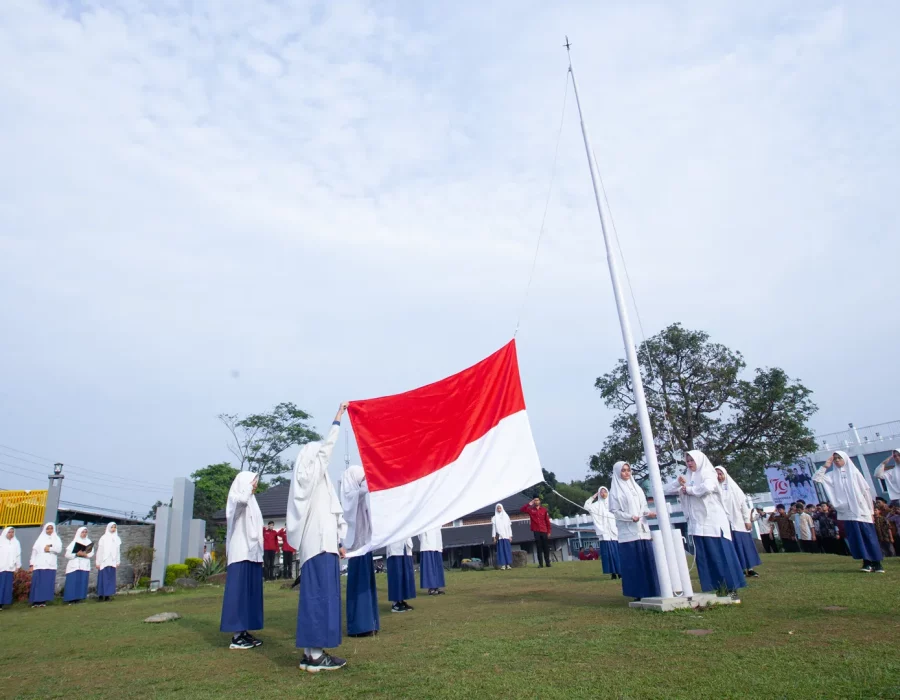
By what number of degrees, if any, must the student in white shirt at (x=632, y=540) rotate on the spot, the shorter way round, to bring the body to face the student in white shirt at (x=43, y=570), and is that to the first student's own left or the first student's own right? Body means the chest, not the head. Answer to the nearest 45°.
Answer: approximately 135° to the first student's own right

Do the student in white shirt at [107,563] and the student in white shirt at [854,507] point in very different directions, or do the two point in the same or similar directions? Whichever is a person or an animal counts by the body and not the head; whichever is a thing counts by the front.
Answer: very different directions

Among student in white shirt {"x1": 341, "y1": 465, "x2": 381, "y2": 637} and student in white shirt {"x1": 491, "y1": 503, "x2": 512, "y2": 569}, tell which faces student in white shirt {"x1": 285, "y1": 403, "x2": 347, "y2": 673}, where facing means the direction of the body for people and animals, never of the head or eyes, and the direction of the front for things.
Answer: student in white shirt {"x1": 491, "y1": 503, "x2": 512, "y2": 569}

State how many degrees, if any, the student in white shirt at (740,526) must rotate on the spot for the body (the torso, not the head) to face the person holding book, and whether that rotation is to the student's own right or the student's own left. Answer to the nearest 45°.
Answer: approximately 45° to the student's own right

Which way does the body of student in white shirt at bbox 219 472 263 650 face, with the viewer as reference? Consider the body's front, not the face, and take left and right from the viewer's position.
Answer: facing to the right of the viewer

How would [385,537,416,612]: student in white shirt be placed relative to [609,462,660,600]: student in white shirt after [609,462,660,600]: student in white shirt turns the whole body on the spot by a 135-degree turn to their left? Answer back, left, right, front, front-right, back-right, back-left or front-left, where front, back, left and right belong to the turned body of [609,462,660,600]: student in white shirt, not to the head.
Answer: left

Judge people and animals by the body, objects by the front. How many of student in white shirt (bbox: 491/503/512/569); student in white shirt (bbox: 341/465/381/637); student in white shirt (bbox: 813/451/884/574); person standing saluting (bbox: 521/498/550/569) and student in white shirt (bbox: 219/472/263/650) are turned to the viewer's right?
2

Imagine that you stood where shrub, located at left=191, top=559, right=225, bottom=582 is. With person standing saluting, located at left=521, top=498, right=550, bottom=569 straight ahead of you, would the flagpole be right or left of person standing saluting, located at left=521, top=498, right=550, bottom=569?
right

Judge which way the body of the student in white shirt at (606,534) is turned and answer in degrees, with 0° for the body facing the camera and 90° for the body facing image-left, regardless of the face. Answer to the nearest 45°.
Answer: approximately 315°

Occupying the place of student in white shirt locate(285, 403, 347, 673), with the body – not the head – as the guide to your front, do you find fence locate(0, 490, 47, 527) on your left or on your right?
on your left

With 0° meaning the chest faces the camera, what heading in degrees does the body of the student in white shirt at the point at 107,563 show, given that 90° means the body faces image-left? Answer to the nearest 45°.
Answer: approximately 315°

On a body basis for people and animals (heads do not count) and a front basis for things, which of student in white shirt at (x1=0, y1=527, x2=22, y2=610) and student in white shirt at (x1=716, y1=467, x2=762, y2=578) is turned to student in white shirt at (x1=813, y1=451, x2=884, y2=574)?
student in white shirt at (x1=0, y1=527, x2=22, y2=610)
